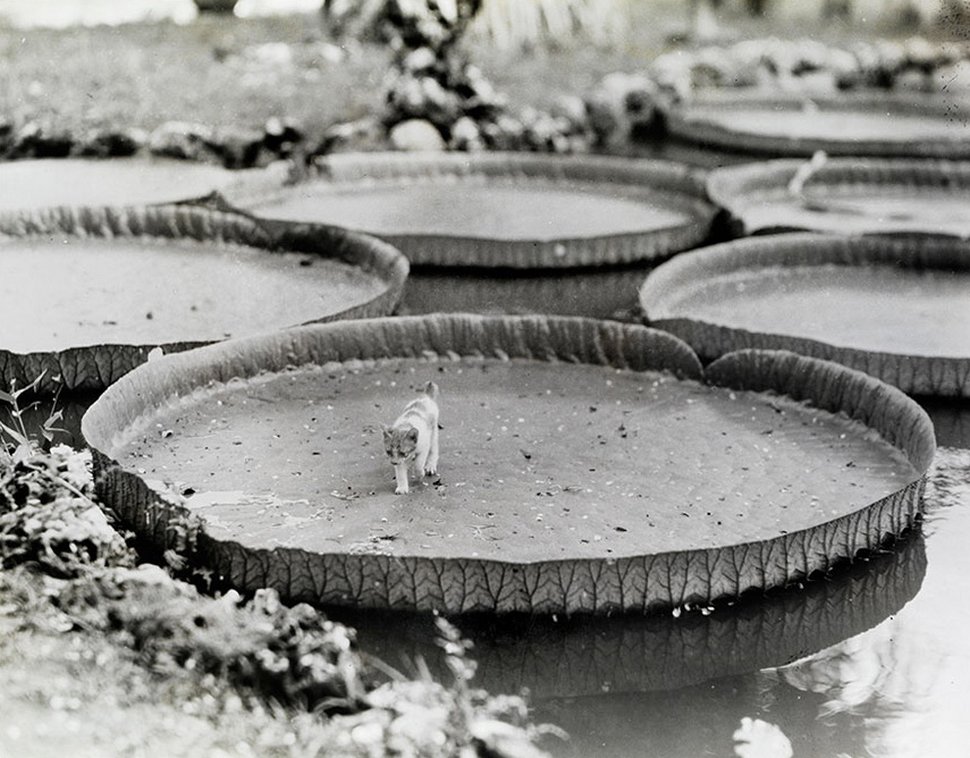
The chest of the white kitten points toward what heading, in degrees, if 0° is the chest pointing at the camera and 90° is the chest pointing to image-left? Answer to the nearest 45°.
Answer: approximately 45°

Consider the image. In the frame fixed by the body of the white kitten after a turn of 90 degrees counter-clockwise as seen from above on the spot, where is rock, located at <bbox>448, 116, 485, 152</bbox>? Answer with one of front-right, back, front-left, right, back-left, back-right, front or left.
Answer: back-left

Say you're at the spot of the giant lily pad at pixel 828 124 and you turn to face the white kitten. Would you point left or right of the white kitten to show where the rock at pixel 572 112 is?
right

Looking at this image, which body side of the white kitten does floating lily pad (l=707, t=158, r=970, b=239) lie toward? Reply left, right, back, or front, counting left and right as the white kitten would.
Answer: back

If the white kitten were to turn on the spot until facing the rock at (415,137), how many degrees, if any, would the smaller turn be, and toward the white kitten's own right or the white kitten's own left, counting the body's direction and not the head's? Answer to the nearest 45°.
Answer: approximately 135° to the white kitten's own right

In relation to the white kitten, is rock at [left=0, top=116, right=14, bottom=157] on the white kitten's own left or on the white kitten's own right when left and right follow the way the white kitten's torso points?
on the white kitten's own right

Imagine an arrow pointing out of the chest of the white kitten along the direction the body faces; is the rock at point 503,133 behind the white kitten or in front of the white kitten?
behind

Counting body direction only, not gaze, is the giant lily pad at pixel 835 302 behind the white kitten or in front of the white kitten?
behind

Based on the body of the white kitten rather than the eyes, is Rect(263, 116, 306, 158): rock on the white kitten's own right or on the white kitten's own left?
on the white kitten's own right

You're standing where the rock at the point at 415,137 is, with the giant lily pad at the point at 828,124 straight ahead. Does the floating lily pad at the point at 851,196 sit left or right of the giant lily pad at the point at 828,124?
right

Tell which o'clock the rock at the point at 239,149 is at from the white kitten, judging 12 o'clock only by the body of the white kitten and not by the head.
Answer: The rock is roughly at 4 o'clock from the white kitten.

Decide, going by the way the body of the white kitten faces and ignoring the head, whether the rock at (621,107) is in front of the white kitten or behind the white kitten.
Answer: behind
